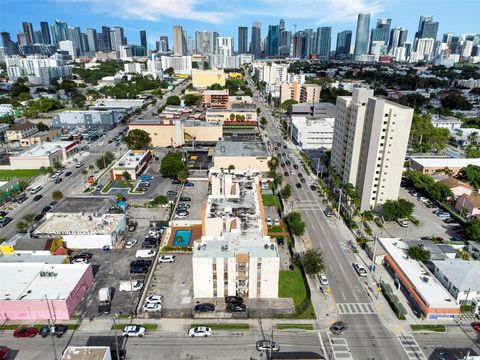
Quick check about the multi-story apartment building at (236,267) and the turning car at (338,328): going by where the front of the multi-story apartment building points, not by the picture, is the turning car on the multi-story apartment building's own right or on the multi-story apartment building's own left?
on the multi-story apartment building's own left

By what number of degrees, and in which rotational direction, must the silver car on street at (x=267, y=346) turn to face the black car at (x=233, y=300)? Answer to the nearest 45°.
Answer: approximately 135° to its left

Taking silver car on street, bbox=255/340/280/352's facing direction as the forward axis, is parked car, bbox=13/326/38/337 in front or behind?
behind

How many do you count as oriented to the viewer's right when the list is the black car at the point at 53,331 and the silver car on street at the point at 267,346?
1

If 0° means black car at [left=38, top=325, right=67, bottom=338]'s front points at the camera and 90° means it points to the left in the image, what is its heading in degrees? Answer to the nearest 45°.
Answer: approximately 90°

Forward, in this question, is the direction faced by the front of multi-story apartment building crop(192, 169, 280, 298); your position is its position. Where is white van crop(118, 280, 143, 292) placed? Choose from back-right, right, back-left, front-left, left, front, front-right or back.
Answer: right

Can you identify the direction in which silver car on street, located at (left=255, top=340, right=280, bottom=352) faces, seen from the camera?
facing to the right of the viewer

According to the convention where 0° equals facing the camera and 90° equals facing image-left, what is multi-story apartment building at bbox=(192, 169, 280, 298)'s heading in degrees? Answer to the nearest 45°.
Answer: approximately 0°

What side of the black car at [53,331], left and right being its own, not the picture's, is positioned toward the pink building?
right

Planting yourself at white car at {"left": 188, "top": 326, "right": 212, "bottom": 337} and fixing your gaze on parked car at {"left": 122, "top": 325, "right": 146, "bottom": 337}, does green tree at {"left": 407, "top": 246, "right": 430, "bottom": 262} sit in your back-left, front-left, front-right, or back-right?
back-right

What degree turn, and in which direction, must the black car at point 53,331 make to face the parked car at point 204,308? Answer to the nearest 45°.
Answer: approximately 180°

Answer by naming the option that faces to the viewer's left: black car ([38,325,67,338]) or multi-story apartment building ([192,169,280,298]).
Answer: the black car
